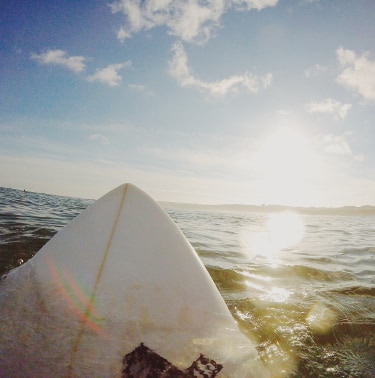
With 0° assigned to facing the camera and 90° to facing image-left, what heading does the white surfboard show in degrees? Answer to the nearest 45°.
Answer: approximately 180°
